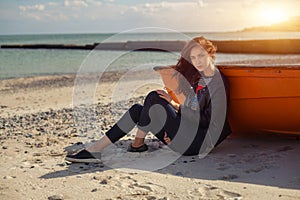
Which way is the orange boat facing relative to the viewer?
to the viewer's left
